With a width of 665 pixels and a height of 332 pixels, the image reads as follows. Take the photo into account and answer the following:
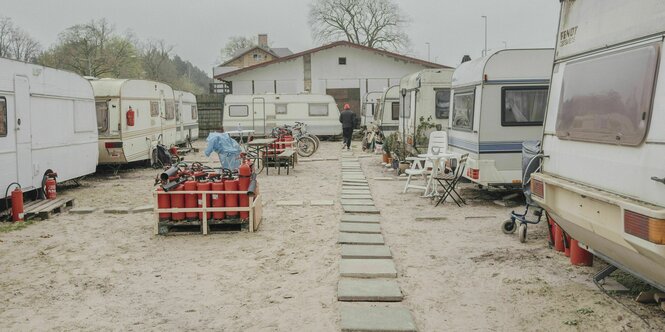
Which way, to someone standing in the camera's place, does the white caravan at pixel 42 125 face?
facing away from the viewer and to the right of the viewer

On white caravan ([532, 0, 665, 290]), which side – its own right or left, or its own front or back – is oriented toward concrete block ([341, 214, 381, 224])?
left

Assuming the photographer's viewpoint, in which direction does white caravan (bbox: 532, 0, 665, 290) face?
facing away from the viewer and to the right of the viewer

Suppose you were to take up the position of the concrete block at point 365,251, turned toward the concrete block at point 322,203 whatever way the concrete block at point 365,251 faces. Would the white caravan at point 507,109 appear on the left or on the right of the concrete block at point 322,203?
right

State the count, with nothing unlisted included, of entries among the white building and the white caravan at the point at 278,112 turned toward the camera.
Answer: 1

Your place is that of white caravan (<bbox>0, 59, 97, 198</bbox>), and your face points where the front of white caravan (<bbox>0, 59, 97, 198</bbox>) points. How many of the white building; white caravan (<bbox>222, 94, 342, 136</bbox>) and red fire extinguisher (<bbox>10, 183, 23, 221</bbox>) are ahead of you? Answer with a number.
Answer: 2

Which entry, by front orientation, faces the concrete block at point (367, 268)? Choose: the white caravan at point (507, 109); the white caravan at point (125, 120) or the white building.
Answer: the white building

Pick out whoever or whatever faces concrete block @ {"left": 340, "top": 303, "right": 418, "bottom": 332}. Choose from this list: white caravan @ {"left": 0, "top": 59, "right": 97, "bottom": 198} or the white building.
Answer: the white building
